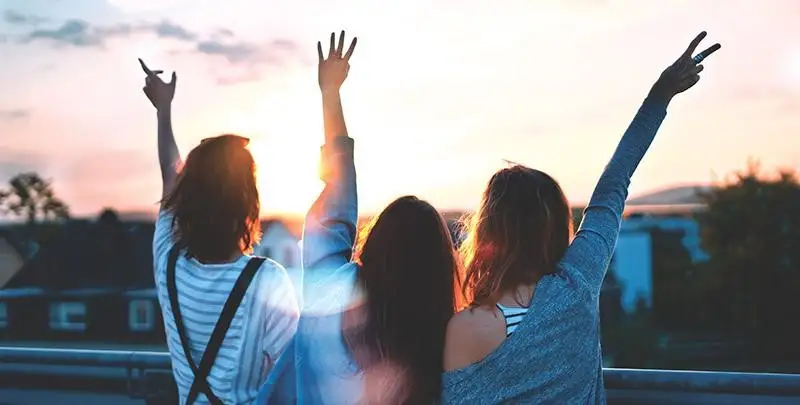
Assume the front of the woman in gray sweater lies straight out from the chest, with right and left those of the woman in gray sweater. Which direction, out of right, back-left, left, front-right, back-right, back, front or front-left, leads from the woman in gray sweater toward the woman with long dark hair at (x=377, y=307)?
left

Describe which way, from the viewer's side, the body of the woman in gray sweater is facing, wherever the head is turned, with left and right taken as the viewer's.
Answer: facing away from the viewer

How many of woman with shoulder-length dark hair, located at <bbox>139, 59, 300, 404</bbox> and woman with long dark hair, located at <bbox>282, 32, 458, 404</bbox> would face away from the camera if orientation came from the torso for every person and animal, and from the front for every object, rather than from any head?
2

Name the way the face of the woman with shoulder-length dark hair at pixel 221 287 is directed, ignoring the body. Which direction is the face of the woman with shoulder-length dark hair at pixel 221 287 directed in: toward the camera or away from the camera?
away from the camera

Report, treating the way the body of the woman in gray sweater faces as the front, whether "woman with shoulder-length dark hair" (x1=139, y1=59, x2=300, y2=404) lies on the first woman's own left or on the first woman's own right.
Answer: on the first woman's own left

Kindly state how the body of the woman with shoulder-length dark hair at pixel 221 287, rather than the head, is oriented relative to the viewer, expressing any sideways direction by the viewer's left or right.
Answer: facing away from the viewer

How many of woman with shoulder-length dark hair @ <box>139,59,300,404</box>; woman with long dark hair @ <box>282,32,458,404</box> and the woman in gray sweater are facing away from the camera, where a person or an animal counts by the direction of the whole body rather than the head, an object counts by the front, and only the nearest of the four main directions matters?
3

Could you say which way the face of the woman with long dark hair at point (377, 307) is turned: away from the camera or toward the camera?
away from the camera

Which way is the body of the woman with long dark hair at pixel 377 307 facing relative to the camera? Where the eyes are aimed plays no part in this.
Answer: away from the camera

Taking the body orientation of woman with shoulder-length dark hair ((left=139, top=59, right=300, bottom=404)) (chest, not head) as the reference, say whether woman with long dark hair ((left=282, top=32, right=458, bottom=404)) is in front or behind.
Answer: behind

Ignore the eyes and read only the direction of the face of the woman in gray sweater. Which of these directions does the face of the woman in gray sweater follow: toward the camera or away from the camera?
away from the camera
